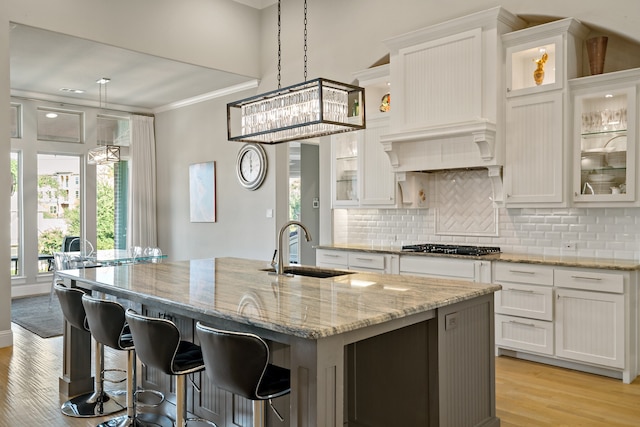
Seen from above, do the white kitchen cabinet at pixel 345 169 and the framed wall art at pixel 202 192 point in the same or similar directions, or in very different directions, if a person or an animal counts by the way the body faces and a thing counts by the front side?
same or similar directions

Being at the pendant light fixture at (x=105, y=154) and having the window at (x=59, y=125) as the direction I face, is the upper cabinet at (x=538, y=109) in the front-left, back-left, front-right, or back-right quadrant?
back-right

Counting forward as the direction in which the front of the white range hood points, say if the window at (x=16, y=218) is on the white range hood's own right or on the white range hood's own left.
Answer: on the white range hood's own right

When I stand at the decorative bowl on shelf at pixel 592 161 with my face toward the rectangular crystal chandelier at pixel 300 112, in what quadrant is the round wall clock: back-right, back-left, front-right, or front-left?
front-right

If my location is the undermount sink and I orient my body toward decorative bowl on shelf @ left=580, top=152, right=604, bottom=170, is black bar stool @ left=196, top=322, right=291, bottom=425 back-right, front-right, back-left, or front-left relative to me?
back-right

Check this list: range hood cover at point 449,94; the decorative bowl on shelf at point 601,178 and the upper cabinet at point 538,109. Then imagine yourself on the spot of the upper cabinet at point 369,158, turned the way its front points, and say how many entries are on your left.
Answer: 3

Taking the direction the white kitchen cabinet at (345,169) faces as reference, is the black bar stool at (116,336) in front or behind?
in front

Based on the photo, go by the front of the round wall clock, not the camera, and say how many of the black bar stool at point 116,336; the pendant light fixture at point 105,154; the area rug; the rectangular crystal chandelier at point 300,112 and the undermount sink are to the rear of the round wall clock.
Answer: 0

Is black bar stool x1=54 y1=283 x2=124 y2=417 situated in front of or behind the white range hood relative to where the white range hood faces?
in front

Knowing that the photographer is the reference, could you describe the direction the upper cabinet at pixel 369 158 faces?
facing the viewer and to the left of the viewer

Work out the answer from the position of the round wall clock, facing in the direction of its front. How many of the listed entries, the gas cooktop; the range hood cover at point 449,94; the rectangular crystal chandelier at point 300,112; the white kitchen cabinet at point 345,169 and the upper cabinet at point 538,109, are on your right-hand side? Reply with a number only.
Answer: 0

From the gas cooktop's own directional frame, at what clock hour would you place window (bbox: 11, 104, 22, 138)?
The window is roughly at 2 o'clock from the gas cooktop.

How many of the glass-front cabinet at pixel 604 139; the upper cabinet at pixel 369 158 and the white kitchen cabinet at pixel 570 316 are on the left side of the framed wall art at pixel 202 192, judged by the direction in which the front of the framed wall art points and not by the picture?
3

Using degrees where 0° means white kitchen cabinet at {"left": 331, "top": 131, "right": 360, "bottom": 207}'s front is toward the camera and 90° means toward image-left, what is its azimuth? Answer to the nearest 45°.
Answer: approximately 45°

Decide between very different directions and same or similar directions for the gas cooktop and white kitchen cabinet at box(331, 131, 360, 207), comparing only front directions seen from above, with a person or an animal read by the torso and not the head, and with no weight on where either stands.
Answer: same or similar directions

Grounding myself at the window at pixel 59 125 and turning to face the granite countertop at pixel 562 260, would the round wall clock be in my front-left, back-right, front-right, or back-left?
front-left

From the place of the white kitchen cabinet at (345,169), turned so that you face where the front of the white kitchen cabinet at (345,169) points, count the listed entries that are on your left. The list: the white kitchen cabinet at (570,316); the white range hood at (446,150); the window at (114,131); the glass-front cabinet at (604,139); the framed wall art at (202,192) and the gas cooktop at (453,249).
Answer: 4

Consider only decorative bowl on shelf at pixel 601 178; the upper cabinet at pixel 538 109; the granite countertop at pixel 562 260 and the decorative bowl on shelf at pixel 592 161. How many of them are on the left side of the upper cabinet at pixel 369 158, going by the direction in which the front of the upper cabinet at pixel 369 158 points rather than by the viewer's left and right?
4

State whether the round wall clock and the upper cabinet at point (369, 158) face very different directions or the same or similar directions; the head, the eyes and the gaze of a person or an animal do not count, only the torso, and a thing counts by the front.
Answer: same or similar directions

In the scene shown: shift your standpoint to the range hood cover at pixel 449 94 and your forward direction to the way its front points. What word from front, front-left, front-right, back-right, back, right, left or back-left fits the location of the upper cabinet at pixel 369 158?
right

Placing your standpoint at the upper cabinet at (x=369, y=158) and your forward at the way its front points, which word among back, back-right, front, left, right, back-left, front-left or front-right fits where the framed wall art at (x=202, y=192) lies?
right

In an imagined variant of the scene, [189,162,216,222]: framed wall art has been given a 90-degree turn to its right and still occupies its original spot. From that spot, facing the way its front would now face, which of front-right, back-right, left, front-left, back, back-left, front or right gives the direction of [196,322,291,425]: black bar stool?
back-left

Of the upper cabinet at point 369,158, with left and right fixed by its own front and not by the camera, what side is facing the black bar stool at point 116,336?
front
